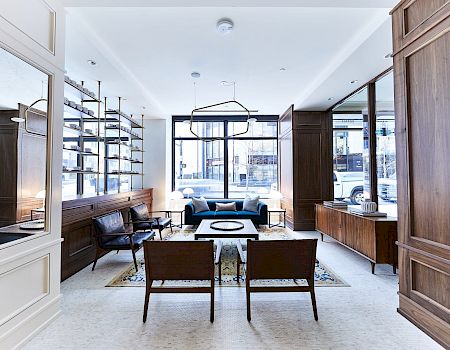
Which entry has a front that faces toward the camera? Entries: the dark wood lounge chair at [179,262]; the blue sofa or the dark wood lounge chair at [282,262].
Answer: the blue sofa

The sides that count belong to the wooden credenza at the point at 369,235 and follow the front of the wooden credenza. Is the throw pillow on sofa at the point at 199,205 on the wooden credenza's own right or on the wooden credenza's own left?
on the wooden credenza's own right

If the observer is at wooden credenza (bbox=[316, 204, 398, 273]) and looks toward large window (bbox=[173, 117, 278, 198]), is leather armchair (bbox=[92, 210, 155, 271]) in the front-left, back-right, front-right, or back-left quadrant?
front-left

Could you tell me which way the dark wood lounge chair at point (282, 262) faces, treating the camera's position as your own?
facing away from the viewer

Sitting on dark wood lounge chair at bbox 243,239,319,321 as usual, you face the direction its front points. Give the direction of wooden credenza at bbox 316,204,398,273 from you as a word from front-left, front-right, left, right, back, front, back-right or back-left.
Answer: front-right

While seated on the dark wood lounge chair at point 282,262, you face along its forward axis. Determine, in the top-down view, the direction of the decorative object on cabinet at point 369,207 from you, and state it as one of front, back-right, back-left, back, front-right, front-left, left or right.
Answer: front-right

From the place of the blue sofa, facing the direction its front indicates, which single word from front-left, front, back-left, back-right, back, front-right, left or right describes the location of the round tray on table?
front

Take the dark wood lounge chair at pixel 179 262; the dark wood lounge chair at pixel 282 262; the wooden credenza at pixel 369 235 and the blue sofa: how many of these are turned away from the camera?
2

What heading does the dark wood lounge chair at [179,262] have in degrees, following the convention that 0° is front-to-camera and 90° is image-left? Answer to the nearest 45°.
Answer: approximately 180°

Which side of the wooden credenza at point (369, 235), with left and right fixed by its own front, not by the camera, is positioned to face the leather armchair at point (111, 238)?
front

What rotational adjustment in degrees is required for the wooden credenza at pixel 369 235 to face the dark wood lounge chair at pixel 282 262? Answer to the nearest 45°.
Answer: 0° — it already faces it

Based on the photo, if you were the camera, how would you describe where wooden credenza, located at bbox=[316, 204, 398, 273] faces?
facing the viewer and to the left of the viewer

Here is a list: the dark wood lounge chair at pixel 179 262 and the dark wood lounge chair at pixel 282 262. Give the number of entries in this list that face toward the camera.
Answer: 0

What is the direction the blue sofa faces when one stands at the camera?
facing the viewer

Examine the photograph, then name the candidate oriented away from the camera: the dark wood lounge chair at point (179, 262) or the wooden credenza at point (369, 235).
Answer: the dark wood lounge chair

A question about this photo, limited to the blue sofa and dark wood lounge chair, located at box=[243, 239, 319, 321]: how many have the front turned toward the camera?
1

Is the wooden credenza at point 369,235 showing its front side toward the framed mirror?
yes
